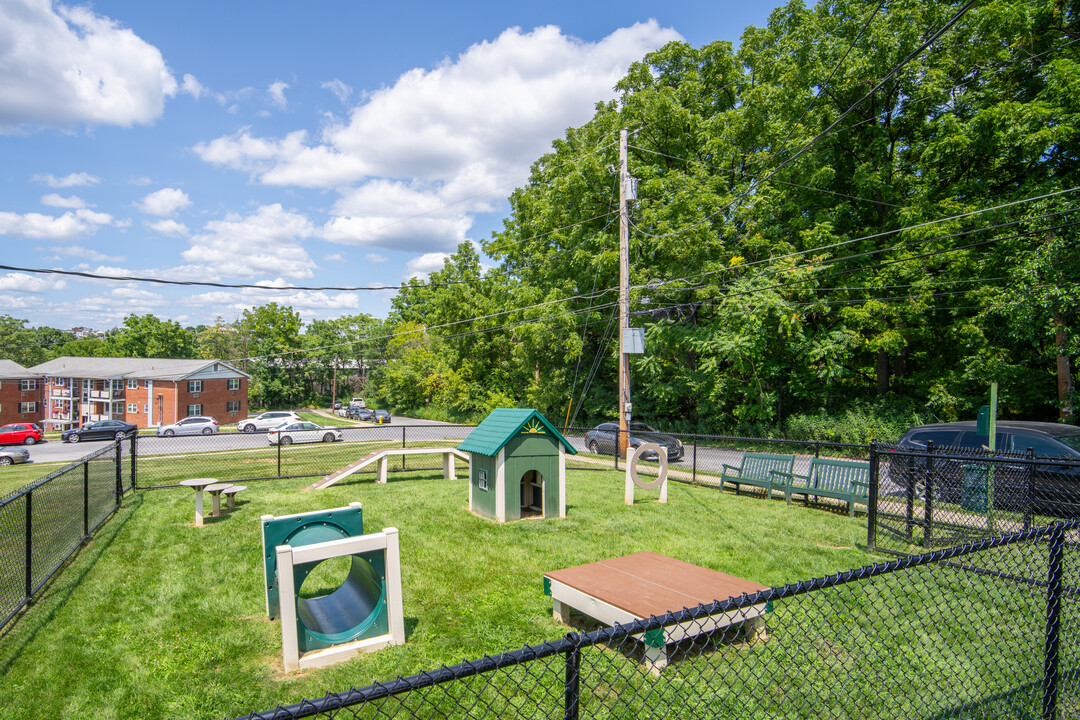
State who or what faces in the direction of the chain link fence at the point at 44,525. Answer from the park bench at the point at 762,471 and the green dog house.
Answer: the park bench

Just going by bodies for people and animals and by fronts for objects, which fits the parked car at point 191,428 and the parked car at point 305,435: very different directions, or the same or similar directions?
very different directions

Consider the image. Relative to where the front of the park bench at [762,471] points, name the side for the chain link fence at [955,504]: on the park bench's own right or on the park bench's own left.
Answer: on the park bench's own left

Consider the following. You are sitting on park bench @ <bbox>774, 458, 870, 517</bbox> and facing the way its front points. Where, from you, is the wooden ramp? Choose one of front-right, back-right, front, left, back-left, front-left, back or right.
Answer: front-right

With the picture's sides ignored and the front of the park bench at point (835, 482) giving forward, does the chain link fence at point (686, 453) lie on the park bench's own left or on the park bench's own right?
on the park bench's own right

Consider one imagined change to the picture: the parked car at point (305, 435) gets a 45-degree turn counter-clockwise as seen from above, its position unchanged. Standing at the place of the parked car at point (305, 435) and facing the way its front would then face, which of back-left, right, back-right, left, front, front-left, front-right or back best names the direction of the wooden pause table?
back-right

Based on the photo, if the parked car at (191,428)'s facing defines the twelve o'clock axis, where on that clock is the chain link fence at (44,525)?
The chain link fence is roughly at 9 o'clock from the parked car.

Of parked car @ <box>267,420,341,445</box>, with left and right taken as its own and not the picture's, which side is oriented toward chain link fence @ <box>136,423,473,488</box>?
right

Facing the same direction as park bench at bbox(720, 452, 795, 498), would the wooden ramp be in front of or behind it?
in front

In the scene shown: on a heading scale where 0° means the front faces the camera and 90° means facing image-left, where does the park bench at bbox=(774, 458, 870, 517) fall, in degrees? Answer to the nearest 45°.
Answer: approximately 45°

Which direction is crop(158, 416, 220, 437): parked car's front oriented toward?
to the viewer's left

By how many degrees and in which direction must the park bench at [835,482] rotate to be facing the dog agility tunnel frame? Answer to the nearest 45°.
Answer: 0° — it already faces it

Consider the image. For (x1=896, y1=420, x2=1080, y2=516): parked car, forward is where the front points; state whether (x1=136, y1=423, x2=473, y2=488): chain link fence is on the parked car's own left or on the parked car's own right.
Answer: on the parked car's own right

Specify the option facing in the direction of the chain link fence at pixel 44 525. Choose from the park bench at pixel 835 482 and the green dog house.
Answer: the park bench
